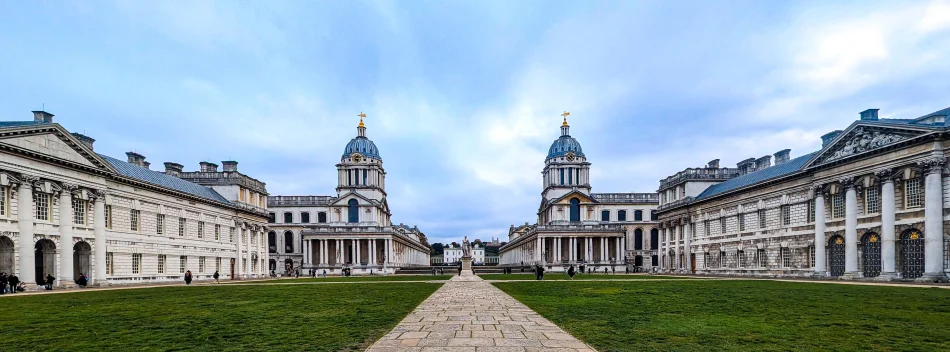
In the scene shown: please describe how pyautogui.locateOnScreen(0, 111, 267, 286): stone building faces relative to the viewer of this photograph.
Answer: facing the viewer and to the right of the viewer

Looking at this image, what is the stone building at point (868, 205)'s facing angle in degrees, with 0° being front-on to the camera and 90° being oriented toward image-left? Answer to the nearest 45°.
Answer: approximately 45°

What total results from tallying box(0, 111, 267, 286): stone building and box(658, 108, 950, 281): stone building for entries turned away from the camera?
0
